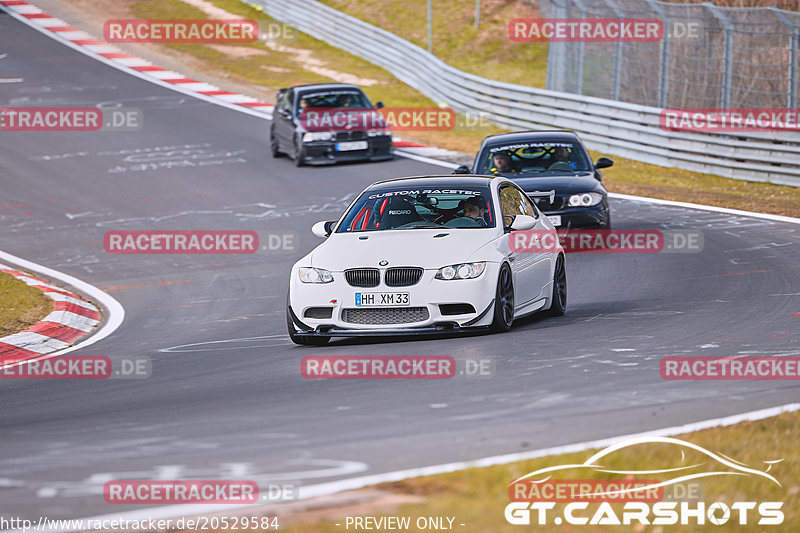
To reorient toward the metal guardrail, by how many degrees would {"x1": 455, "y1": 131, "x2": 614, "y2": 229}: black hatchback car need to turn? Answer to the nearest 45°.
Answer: approximately 180°

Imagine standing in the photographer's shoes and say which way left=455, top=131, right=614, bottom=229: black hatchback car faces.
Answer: facing the viewer

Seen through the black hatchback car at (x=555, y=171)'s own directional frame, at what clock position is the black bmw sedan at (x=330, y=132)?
the black bmw sedan at (x=330, y=132) is roughly at 5 o'clock from the black hatchback car at (x=555, y=171).

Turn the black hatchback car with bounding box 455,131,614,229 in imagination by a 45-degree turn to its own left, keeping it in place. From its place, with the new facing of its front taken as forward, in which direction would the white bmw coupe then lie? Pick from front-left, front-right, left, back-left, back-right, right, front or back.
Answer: front-right

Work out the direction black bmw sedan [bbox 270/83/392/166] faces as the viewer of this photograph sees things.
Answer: facing the viewer and to the right of the viewer

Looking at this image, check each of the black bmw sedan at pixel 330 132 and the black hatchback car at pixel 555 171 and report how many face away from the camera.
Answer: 0
